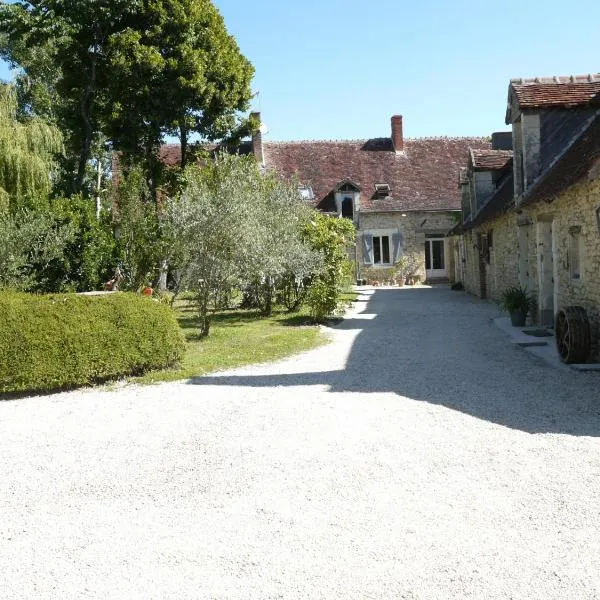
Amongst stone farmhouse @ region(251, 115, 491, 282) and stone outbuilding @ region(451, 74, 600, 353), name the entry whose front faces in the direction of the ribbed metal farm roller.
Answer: the stone farmhouse

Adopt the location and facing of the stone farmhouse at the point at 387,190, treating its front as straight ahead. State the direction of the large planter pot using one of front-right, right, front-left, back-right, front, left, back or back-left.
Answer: front

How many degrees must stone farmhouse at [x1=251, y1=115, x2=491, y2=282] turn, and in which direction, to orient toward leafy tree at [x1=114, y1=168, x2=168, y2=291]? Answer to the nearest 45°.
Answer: approximately 45° to its right

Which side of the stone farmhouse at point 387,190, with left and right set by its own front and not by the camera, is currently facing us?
front

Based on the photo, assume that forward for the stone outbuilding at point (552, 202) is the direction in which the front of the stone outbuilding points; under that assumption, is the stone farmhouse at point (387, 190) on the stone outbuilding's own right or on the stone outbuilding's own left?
on the stone outbuilding's own right

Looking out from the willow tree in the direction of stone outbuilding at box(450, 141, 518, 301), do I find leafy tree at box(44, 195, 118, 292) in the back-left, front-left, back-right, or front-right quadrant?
front-right

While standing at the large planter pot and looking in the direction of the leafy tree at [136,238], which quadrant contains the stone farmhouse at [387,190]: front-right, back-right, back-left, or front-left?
front-right

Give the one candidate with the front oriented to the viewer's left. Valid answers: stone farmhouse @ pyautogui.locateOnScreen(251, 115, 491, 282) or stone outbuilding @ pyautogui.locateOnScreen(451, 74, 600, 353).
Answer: the stone outbuilding

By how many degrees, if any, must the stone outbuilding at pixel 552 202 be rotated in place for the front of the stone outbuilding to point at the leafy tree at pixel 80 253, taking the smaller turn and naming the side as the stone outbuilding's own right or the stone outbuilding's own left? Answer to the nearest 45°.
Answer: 0° — it already faces it

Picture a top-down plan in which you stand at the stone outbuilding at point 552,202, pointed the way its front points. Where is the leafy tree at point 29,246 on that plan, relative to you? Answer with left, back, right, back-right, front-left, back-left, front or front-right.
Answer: front

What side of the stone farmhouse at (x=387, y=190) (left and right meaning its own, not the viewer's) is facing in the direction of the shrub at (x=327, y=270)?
front

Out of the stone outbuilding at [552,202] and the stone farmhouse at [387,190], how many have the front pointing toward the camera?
1

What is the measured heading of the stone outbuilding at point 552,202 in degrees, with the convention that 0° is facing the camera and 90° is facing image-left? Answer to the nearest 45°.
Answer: approximately 90°

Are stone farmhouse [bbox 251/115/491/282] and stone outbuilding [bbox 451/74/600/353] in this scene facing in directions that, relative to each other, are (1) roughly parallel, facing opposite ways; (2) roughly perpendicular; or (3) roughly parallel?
roughly perpendicular
